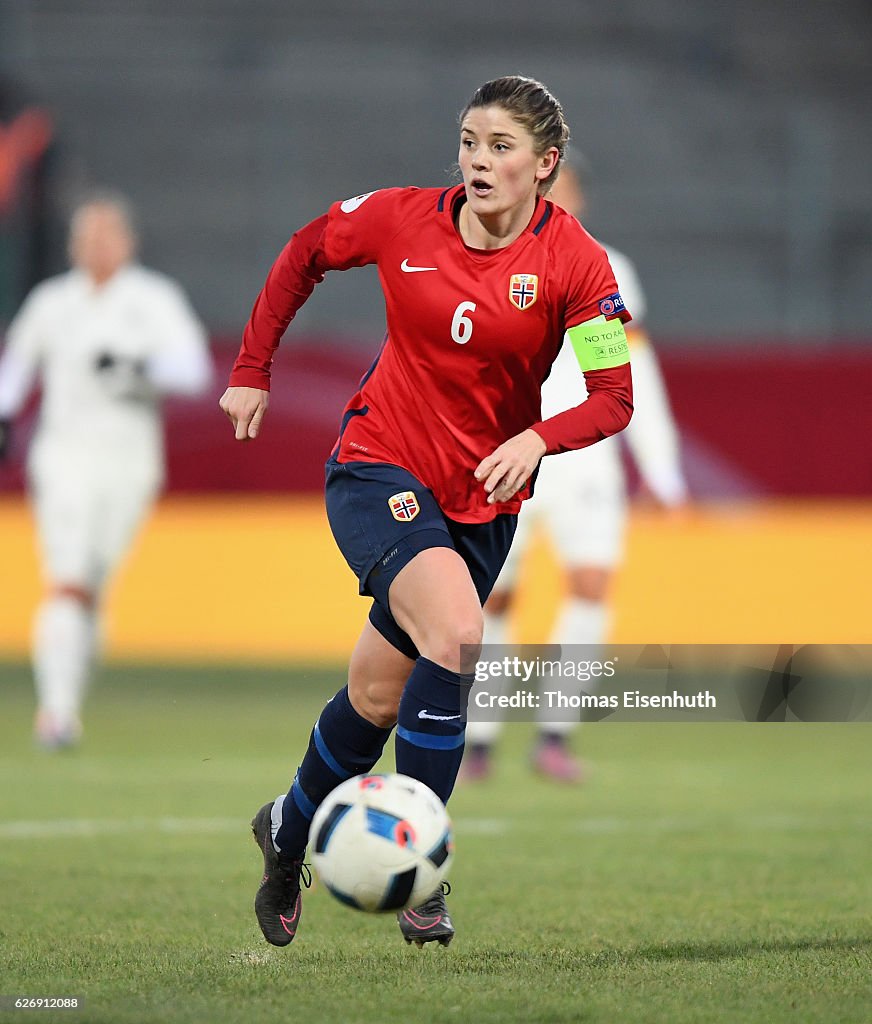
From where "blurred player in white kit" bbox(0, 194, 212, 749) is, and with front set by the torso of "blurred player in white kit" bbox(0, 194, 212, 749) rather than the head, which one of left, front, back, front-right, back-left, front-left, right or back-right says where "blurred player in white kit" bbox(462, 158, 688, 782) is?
front-left

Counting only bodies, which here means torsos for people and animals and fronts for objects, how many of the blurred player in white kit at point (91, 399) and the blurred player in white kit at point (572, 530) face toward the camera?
2

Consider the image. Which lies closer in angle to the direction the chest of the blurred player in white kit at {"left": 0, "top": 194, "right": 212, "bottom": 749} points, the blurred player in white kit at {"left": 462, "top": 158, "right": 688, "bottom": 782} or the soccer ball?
the soccer ball

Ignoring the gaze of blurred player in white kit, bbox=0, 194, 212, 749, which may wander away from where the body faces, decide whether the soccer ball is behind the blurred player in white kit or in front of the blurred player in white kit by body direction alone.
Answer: in front

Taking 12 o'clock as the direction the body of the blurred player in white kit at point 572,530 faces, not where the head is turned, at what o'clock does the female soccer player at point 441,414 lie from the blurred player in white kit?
The female soccer player is roughly at 12 o'clock from the blurred player in white kit.

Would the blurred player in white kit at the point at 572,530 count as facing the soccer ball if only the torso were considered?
yes

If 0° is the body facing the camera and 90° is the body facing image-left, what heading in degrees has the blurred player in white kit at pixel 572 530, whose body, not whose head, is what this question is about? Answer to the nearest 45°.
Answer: approximately 0°

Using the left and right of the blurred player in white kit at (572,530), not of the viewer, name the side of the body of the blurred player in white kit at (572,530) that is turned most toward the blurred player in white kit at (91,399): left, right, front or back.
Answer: right
